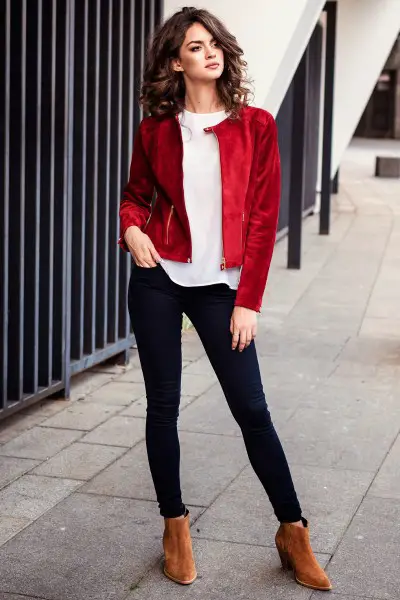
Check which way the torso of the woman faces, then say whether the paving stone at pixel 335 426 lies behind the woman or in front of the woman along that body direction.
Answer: behind

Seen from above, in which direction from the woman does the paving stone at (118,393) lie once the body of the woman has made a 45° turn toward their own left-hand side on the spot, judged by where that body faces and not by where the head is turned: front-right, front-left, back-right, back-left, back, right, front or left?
back-left

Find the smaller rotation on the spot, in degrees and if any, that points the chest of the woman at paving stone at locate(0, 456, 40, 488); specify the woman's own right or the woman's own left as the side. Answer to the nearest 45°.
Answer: approximately 135° to the woman's own right

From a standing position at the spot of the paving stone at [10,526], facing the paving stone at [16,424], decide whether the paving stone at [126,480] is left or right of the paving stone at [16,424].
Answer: right

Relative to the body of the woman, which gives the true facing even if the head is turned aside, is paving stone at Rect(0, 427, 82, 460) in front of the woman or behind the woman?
behind

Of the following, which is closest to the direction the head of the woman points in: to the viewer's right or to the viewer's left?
to the viewer's right

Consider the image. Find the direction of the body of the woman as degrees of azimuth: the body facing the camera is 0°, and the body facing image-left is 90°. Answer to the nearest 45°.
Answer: approximately 0°

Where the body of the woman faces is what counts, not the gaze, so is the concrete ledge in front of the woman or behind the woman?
behind
